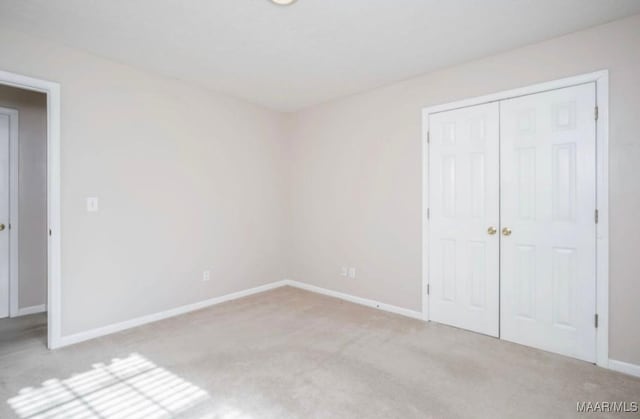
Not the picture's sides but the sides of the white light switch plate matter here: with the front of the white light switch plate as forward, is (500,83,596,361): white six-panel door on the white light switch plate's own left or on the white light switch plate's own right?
on the white light switch plate's own left

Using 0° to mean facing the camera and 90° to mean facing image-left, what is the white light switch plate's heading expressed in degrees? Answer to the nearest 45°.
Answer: approximately 0°

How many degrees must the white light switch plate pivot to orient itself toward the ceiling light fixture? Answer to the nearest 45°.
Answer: approximately 45° to its left

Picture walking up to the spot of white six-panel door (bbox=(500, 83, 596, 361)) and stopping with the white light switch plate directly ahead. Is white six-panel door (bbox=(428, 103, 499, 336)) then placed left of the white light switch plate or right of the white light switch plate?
right

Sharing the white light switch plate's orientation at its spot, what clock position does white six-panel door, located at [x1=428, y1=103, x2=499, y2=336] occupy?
The white six-panel door is roughly at 10 o'clock from the white light switch plate.
